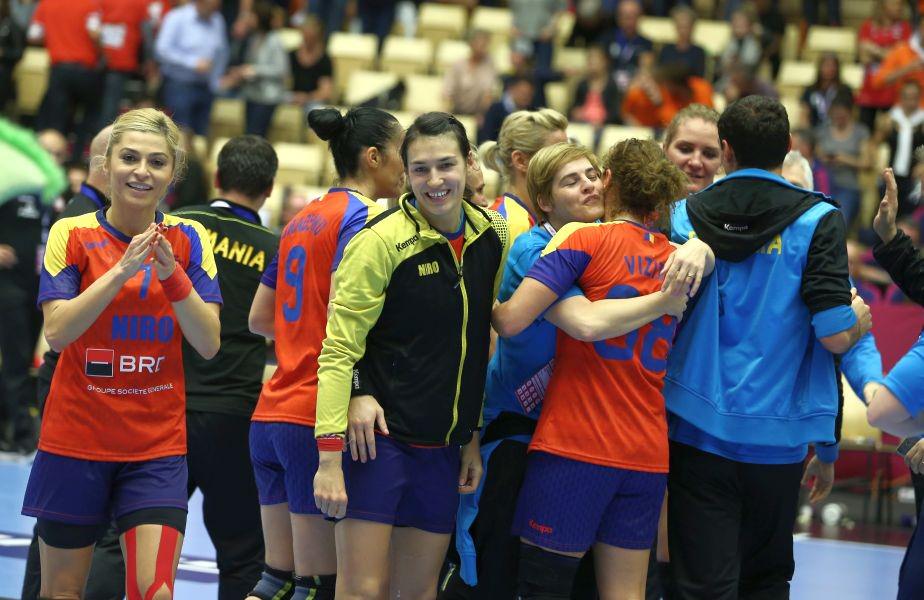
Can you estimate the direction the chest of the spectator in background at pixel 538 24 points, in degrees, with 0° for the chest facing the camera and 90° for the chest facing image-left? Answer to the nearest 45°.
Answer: approximately 0°

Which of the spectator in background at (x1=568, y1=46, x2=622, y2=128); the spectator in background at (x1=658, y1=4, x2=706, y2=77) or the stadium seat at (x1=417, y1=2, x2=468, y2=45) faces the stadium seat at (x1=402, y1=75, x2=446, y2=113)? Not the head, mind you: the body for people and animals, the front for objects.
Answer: the stadium seat at (x1=417, y1=2, x2=468, y2=45)

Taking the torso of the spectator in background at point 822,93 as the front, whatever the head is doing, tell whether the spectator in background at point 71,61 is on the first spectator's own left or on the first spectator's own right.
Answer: on the first spectator's own right

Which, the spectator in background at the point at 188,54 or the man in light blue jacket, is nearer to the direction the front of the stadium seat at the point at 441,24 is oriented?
the man in light blue jacket

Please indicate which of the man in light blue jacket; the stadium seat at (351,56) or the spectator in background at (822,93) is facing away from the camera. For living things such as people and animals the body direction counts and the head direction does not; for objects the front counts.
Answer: the man in light blue jacket

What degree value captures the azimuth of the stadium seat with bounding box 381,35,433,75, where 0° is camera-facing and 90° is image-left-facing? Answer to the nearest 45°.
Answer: approximately 0°

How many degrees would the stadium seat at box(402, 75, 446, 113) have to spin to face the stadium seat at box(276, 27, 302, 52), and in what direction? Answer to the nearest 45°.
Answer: approximately 135° to its right
